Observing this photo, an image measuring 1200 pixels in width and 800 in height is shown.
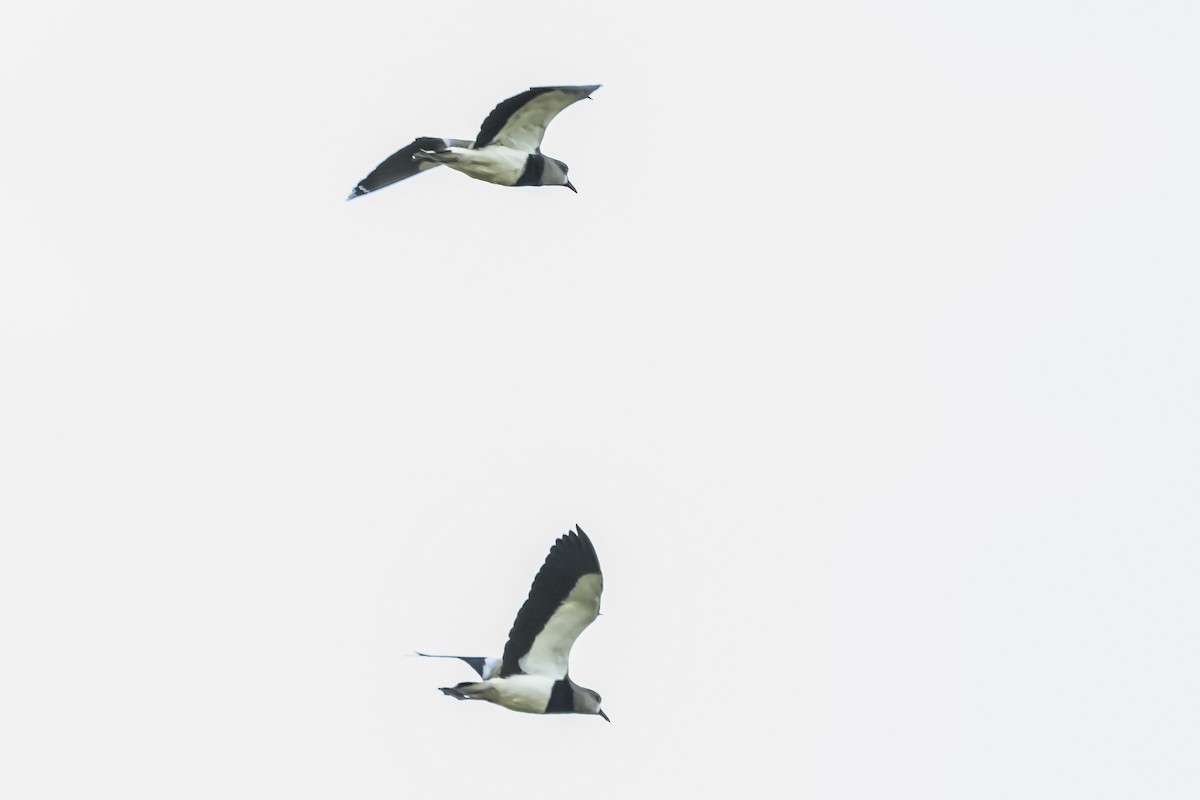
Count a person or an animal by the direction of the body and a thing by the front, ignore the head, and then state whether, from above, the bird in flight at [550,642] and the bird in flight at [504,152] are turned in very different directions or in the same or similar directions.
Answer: same or similar directions

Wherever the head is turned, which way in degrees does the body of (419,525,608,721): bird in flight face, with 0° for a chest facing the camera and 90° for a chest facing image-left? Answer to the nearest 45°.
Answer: approximately 270°

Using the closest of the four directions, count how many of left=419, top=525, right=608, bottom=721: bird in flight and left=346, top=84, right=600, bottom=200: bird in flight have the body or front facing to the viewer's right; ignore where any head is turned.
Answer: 2

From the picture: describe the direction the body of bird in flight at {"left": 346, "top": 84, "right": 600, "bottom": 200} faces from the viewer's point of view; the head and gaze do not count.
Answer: to the viewer's right
